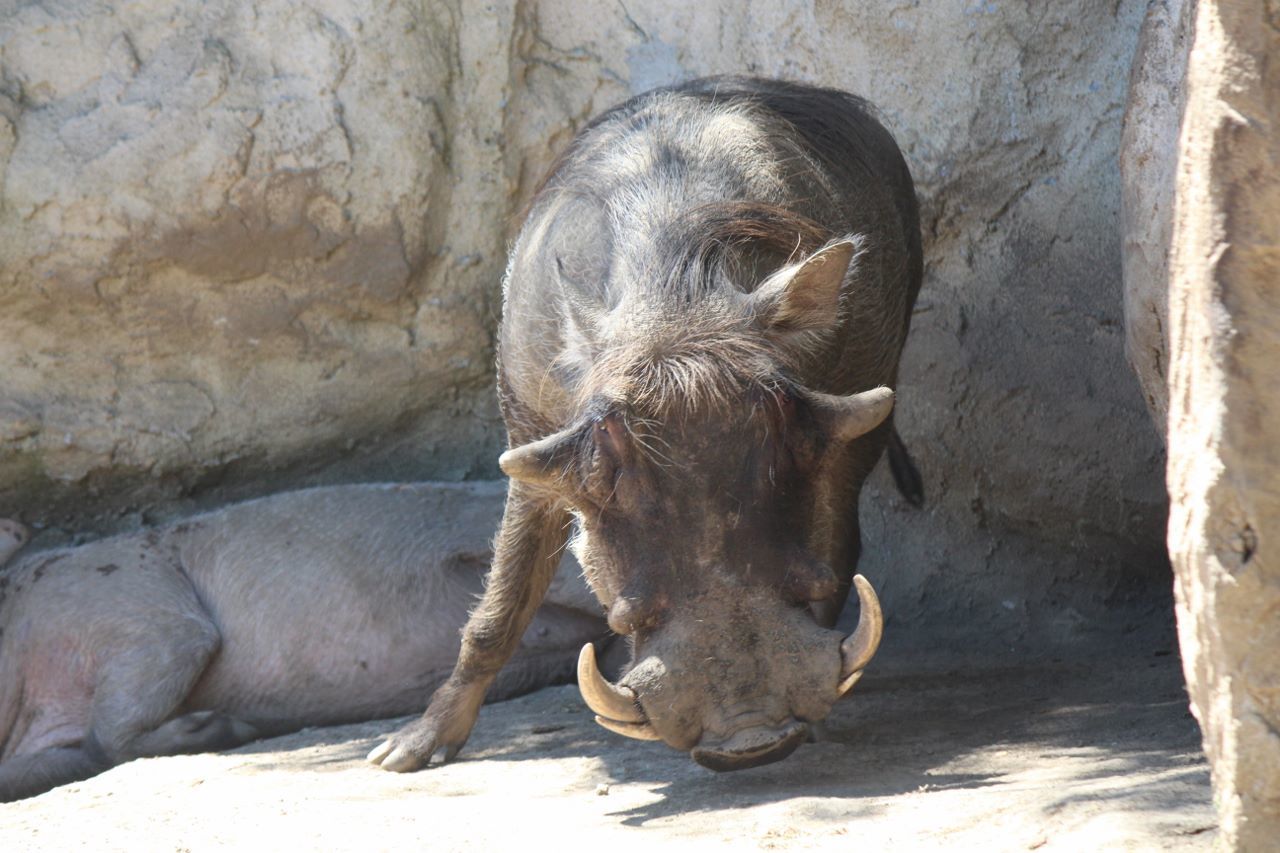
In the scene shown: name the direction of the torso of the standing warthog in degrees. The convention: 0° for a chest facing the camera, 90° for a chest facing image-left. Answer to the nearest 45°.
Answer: approximately 0°

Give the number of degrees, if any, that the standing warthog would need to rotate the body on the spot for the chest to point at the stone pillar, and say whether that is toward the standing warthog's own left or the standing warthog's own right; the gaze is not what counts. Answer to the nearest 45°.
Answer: approximately 45° to the standing warthog's own left

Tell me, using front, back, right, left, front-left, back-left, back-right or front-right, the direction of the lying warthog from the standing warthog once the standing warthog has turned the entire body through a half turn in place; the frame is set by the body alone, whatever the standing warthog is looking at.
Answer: front-left
